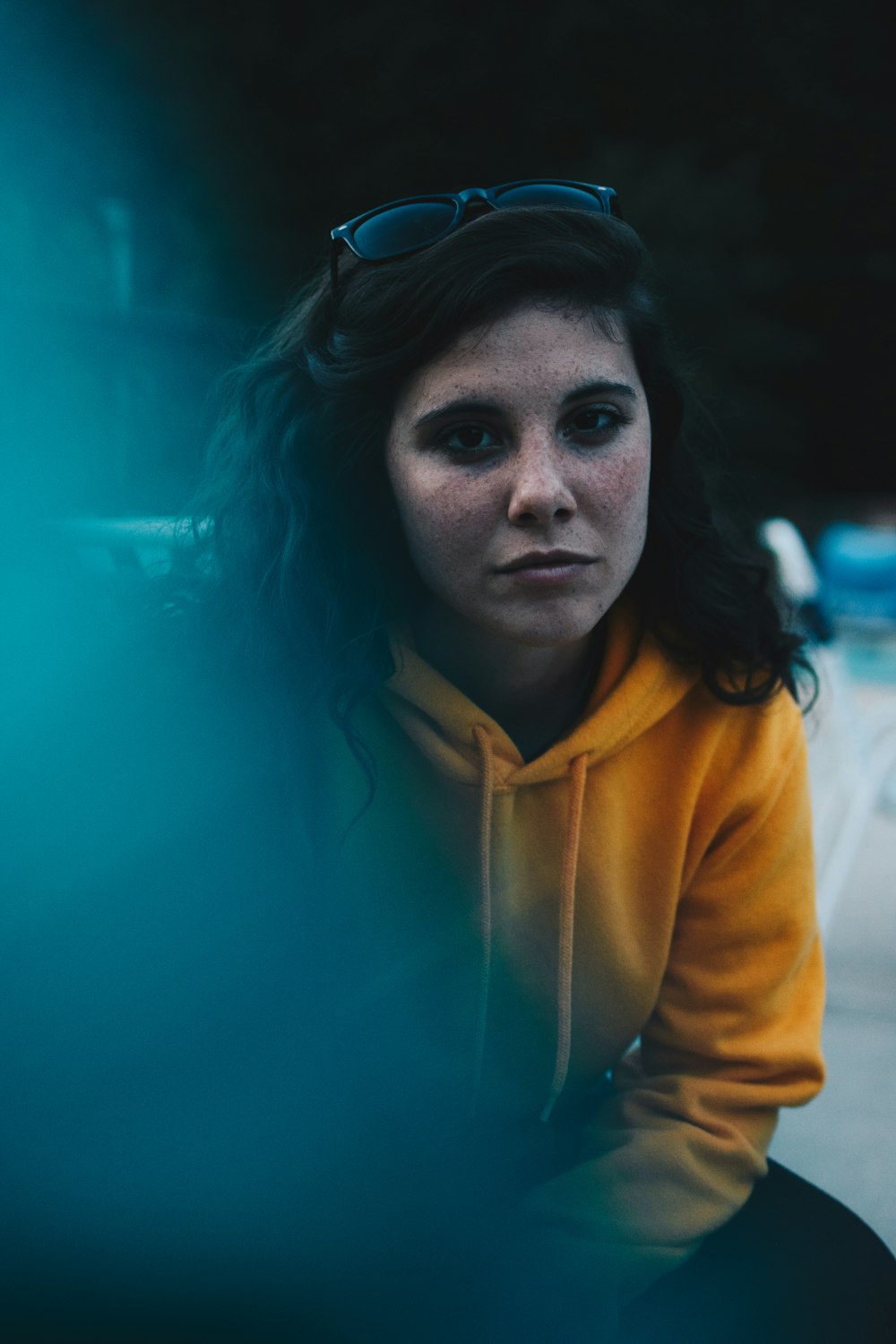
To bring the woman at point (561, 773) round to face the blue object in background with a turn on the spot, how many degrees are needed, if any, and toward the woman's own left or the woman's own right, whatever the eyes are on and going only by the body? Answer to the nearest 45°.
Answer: approximately 180°

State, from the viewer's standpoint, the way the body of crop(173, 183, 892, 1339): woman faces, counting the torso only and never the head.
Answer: toward the camera
